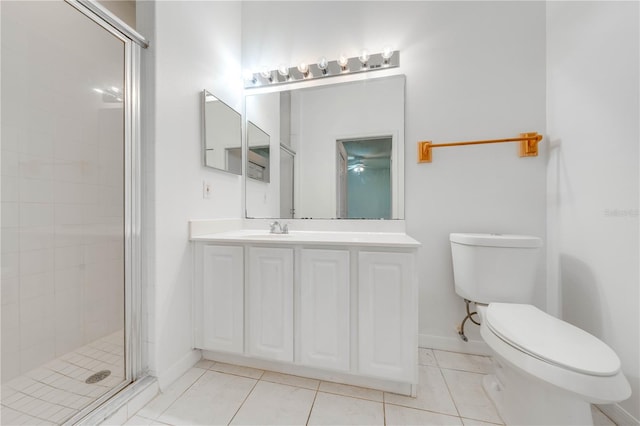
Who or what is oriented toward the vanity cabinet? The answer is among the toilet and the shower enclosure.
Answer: the shower enclosure

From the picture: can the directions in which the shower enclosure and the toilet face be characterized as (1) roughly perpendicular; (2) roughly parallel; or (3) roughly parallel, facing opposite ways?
roughly perpendicular

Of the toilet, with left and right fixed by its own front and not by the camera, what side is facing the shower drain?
right

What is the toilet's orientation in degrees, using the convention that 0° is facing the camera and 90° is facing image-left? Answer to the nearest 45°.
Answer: approximately 315°

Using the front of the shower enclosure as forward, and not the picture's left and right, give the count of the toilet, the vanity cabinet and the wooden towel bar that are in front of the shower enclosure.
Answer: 3

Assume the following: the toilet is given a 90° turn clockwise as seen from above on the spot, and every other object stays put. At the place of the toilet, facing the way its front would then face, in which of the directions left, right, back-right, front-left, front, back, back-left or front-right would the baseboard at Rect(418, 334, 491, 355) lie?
right
